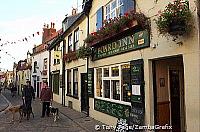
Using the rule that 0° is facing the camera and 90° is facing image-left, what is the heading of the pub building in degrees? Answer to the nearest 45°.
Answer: approximately 45°

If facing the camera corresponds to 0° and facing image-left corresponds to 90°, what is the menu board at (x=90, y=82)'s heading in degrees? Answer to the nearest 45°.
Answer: approximately 45°

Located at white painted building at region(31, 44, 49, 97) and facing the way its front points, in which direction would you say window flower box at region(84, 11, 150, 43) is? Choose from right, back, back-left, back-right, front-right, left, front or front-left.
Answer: front-left

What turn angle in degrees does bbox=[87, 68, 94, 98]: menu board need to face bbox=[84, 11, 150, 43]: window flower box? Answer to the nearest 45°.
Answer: approximately 45° to its left

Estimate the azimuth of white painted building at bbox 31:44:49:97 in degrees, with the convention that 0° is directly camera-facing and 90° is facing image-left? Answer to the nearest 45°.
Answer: approximately 45°

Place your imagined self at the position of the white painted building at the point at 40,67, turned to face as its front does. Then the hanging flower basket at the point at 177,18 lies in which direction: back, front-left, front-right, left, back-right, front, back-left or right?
front-left

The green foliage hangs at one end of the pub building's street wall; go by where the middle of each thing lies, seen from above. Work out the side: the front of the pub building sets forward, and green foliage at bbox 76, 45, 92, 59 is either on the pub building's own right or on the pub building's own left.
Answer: on the pub building's own right

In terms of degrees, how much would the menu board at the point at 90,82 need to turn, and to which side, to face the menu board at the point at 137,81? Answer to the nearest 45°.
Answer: approximately 45° to its left

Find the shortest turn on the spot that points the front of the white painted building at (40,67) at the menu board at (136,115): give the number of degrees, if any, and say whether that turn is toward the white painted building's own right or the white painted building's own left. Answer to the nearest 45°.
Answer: approximately 45° to the white painted building's own left

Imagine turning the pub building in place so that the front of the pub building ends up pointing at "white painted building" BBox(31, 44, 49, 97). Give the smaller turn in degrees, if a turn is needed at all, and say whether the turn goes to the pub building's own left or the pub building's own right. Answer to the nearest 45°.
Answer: approximately 90° to the pub building's own right

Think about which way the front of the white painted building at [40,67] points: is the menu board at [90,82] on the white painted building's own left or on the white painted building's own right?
on the white painted building's own left

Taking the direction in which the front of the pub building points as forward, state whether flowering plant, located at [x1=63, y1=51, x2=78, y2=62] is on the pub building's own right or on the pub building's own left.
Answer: on the pub building's own right
